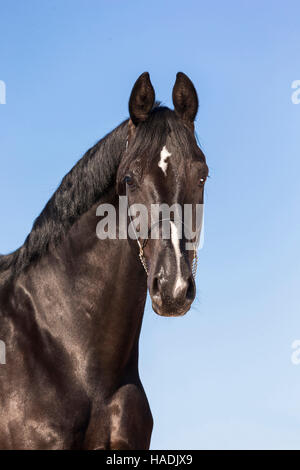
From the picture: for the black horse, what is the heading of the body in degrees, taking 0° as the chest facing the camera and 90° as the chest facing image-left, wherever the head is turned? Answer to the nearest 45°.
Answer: approximately 315°
